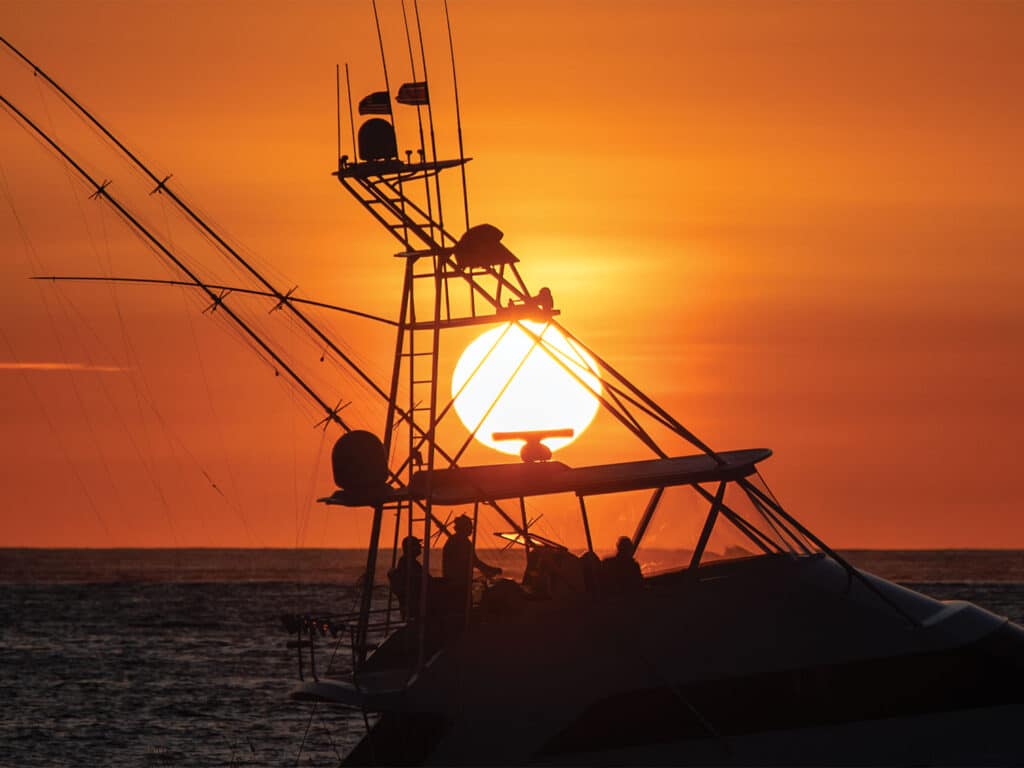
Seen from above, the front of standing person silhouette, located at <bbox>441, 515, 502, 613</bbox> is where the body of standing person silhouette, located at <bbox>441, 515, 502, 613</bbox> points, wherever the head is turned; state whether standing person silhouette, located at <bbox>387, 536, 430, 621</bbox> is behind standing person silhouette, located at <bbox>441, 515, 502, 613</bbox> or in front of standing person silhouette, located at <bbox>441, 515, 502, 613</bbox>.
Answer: behind

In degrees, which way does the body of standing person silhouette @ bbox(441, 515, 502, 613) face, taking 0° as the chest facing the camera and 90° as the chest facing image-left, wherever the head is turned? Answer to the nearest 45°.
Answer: approximately 270°

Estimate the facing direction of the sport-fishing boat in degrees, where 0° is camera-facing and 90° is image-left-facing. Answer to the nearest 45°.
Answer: approximately 270°

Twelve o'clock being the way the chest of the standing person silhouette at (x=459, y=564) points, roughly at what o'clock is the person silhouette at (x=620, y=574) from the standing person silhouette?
The person silhouette is roughly at 1 o'clock from the standing person silhouette.
